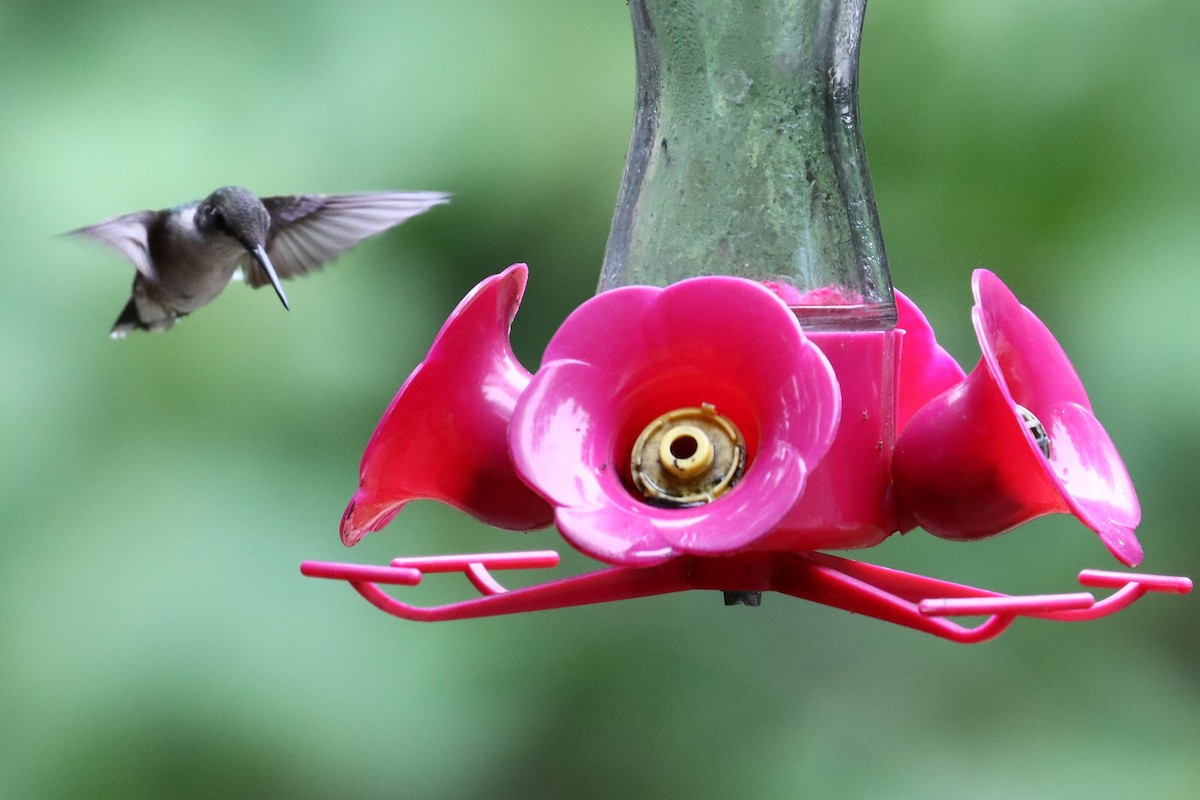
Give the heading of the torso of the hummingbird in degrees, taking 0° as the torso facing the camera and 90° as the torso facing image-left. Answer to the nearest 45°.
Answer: approximately 315°
